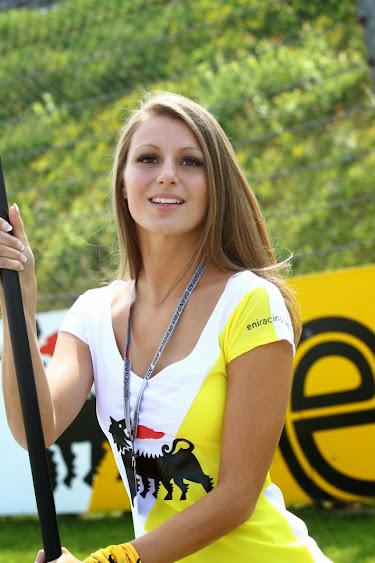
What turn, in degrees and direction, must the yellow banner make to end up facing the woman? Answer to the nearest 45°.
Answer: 0° — it already faces them

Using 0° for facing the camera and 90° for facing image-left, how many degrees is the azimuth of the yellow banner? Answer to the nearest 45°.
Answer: approximately 0°

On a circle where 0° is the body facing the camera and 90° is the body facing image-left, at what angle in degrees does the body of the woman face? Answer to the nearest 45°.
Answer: approximately 45°

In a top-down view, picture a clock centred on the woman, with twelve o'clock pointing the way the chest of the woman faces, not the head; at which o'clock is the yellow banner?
The yellow banner is roughly at 5 o'clock from the woman.
